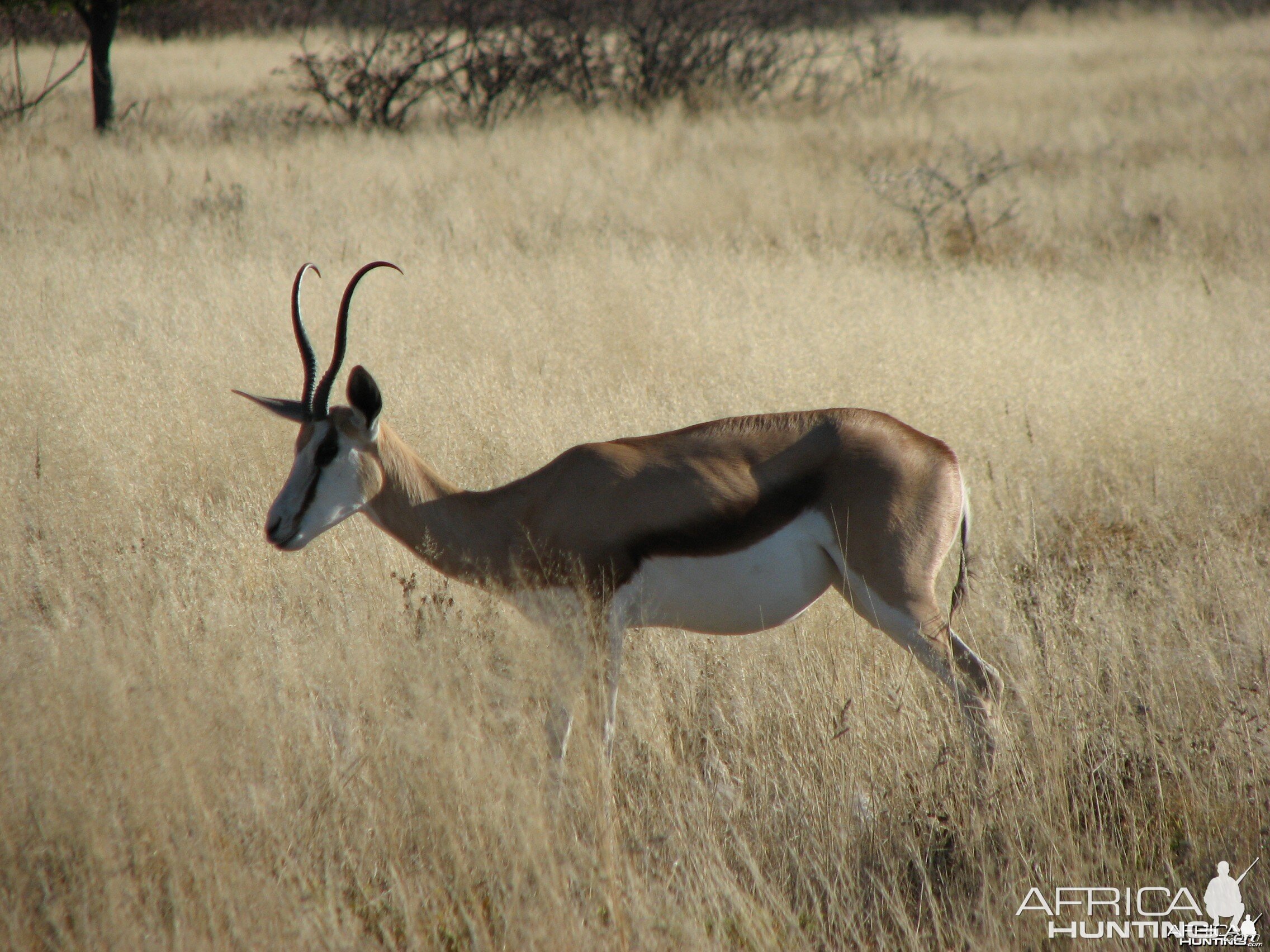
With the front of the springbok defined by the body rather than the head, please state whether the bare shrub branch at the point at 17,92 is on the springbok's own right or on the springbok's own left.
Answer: on the springbok's own right

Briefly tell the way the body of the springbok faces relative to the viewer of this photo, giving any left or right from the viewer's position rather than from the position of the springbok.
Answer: facing to the left of the viewer

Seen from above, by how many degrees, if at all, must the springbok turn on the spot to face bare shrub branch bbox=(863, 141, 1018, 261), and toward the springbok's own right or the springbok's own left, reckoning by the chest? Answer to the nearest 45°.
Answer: approximately 90° to the springbok's own right
